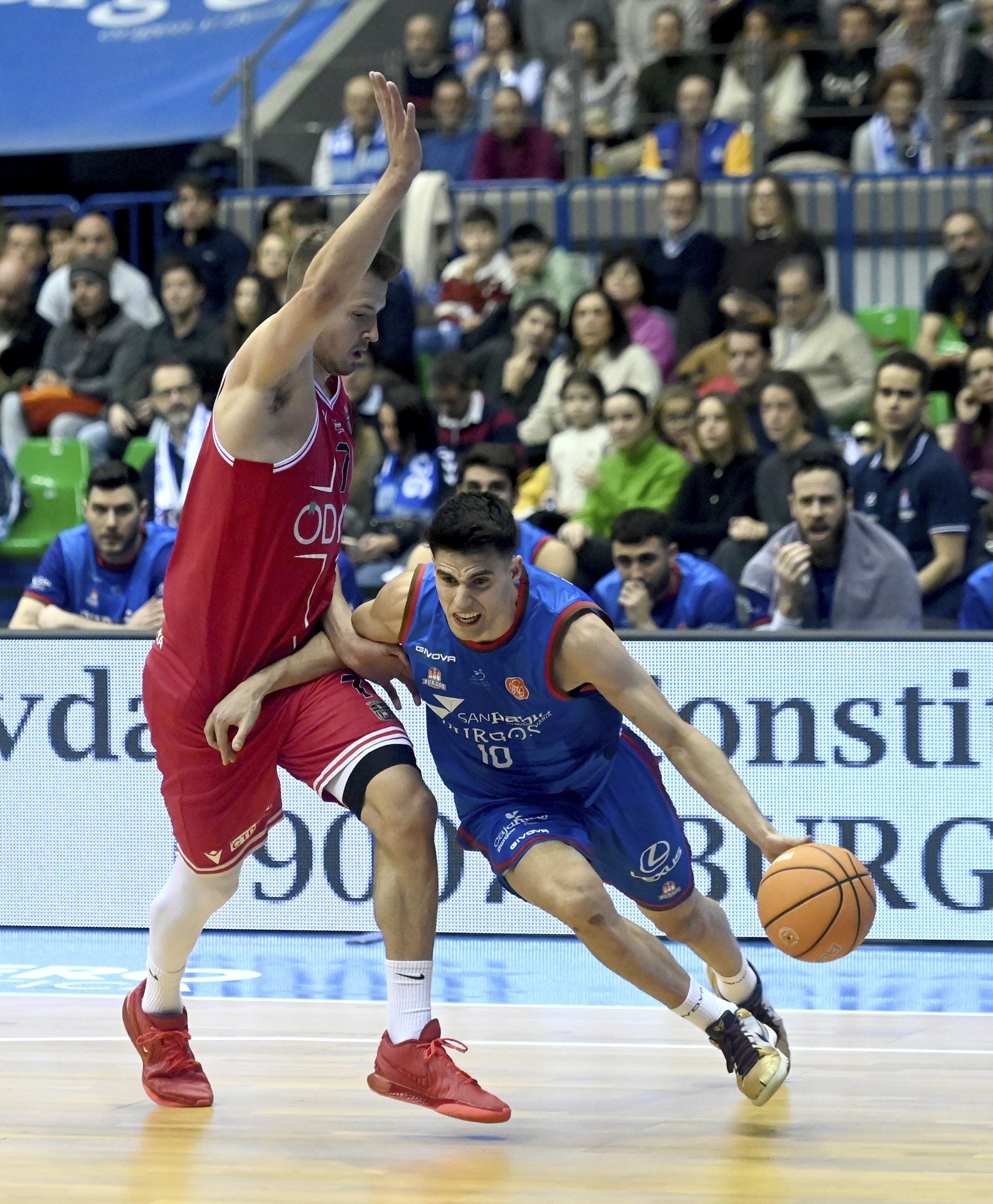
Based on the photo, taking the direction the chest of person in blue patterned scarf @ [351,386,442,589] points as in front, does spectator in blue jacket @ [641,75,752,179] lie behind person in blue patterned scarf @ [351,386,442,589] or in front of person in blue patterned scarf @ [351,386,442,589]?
behind

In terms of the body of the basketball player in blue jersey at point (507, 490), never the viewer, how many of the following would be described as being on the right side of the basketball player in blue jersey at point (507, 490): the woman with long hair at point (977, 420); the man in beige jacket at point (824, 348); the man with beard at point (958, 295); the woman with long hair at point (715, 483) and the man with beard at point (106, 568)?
1

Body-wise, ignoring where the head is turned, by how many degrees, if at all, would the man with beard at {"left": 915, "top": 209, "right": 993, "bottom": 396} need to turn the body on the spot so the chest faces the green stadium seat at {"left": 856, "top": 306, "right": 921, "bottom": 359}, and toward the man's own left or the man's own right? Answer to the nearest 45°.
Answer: approximately 135° to the man's own right

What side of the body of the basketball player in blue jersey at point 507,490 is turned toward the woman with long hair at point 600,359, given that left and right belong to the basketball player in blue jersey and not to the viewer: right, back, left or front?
back

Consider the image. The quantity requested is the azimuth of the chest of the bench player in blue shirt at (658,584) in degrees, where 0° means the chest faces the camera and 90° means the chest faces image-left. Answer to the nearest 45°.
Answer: approximately 45°

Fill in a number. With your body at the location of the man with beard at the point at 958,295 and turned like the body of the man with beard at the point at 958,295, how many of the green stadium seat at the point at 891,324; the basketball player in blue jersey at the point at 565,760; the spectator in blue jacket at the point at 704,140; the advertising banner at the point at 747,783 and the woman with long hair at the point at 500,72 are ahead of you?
2

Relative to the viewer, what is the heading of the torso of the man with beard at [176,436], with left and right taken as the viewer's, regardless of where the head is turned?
facing the viewer

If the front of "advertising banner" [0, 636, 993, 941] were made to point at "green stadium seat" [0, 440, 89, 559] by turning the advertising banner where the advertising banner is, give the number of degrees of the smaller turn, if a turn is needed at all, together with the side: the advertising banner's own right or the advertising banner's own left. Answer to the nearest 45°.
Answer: approximately 135° to the advertising banner's own right

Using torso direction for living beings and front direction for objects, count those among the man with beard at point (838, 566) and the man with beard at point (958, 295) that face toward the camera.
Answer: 2
